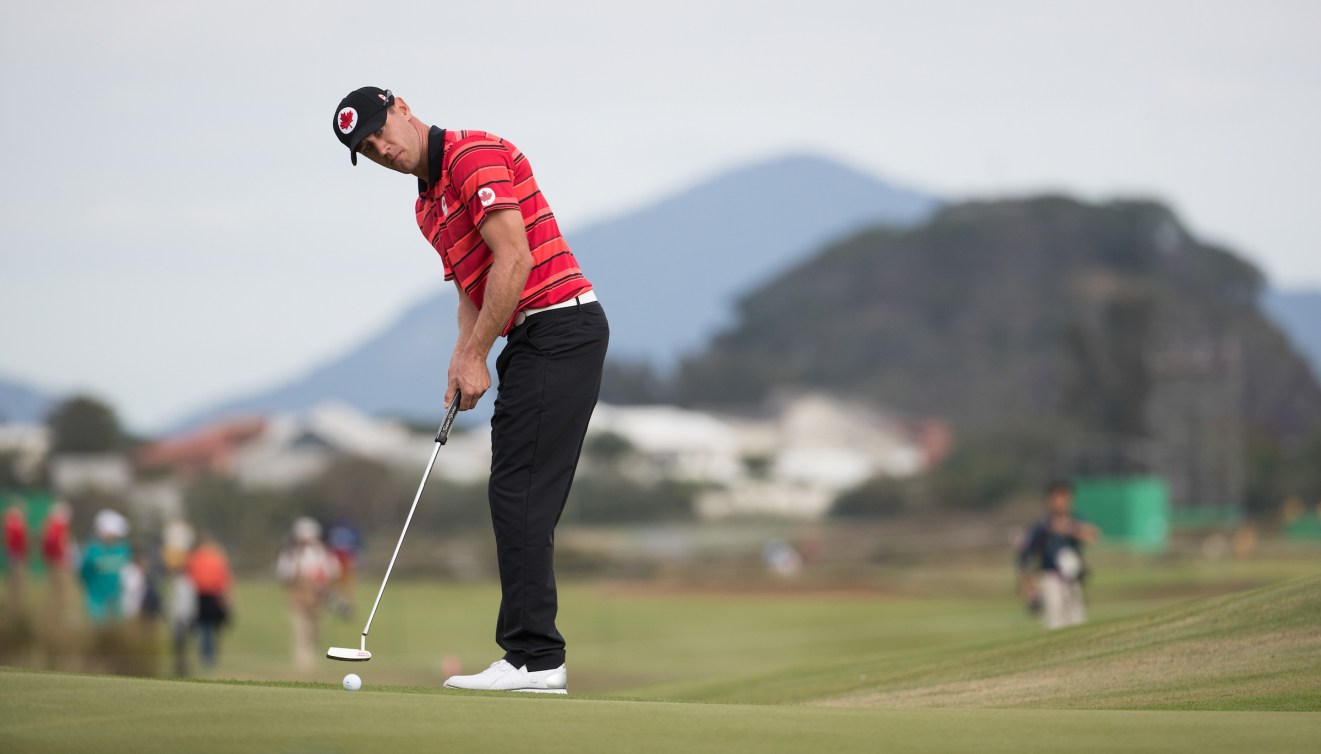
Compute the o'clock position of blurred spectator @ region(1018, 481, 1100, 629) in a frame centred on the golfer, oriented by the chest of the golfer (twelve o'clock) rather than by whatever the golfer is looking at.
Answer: The blurred spectator is roughly at 4 o'clock from the golfer.

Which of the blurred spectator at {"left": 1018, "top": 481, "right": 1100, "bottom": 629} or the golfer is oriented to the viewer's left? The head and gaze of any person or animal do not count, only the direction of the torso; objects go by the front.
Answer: the golfer

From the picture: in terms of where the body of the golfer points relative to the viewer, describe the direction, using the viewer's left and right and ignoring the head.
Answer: facing to the left of the viewer

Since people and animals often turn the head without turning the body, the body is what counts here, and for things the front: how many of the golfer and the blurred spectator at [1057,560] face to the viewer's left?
1

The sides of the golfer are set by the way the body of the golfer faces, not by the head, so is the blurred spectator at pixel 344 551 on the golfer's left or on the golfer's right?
on the golfer's right

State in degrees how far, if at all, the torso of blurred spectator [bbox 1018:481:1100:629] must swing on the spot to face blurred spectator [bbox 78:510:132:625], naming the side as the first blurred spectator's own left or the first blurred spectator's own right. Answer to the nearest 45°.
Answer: approximately 90° to the first blurred spectator's own right

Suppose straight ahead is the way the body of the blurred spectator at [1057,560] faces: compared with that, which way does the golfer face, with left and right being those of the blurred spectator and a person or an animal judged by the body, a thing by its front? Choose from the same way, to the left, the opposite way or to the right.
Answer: to the right

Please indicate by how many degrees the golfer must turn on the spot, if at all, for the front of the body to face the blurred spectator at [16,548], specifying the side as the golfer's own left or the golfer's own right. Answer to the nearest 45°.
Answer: approximately 90° to the golfer's own right

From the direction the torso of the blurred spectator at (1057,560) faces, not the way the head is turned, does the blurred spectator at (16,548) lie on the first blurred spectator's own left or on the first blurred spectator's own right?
on the first blurred spectator's own right

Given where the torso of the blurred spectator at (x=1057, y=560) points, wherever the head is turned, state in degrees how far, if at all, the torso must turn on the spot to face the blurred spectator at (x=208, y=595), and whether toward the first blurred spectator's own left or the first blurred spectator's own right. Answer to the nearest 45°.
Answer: approximately 90° to the first blurred spectator's own right

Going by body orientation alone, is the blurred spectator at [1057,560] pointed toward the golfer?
yes

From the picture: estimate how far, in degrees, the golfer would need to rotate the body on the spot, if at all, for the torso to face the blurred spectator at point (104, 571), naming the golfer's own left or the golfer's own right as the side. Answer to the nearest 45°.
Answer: approximately 90° to the golfer's own right

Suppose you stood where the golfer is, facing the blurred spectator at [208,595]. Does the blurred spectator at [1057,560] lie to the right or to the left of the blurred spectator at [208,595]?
right

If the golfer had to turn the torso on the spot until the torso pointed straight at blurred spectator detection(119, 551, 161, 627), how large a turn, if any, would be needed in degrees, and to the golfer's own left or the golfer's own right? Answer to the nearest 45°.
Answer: approximately 90° to the golfer's own right
